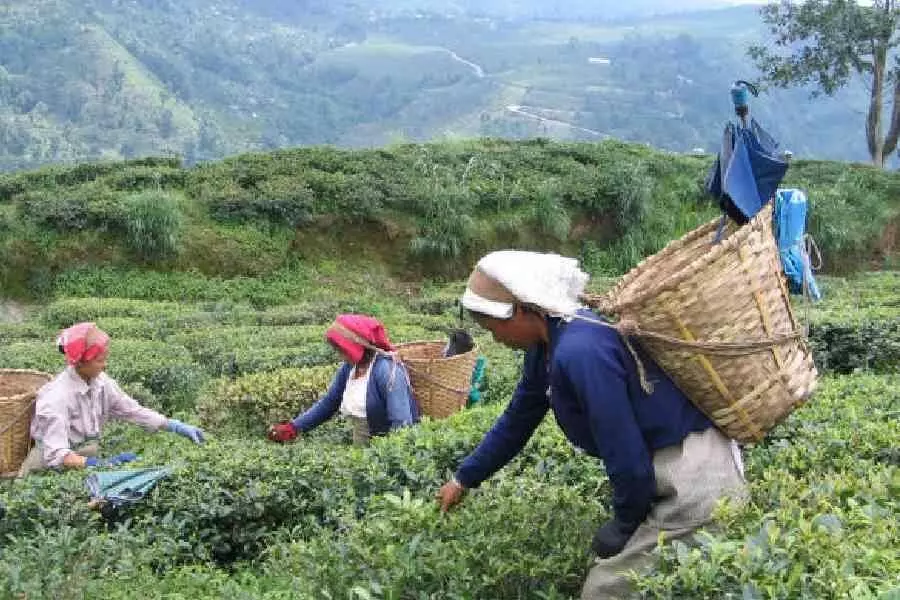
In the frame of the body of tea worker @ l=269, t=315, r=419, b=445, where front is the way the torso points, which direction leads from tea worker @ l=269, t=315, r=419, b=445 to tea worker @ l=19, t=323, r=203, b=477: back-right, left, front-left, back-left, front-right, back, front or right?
front-right

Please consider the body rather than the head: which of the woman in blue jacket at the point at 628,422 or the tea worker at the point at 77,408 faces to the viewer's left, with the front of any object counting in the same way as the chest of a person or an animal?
the woman in blue jacket

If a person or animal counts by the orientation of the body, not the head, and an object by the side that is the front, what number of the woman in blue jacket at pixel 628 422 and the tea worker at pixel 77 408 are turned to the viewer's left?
1

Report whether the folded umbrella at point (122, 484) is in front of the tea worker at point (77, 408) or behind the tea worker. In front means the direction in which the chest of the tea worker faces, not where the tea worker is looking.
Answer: in front

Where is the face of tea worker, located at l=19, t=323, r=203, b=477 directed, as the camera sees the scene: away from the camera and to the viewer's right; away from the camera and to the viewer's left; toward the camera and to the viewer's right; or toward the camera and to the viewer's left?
toward the camera and to the viewer's right

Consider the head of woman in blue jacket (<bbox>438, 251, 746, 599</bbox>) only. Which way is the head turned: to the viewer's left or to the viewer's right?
to the viewer's left

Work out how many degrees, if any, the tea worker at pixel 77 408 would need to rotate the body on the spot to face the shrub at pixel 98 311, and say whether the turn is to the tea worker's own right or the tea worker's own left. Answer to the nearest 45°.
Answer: approximately 135° to the tea worker's own left

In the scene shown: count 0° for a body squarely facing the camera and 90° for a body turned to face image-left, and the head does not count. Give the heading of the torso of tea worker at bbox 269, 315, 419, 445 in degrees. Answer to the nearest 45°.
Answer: approximately 45°

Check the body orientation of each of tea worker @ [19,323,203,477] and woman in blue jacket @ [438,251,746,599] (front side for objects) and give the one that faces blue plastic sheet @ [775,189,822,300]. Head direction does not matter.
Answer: the tea worker

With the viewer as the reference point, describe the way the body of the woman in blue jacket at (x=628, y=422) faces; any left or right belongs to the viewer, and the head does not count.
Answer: facing to the left of the viewer

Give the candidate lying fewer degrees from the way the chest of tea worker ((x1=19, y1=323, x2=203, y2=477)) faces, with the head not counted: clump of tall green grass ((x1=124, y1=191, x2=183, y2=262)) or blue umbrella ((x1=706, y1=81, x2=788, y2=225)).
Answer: the blue umbrella

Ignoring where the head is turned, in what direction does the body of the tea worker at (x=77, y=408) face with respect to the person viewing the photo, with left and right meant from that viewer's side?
facing the viewer and to the right of the viewer

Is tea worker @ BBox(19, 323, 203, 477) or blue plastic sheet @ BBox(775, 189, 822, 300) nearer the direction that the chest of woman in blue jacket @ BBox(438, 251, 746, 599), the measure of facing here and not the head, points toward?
the tea worker

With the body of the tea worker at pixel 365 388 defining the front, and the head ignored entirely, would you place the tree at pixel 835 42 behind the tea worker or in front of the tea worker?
behind

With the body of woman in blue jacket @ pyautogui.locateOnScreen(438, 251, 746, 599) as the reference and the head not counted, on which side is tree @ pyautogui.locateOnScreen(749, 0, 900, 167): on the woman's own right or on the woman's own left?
on the woman's own right

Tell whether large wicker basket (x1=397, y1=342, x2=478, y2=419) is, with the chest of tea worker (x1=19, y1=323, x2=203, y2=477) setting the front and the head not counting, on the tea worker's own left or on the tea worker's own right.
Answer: on the tea worker's own left
